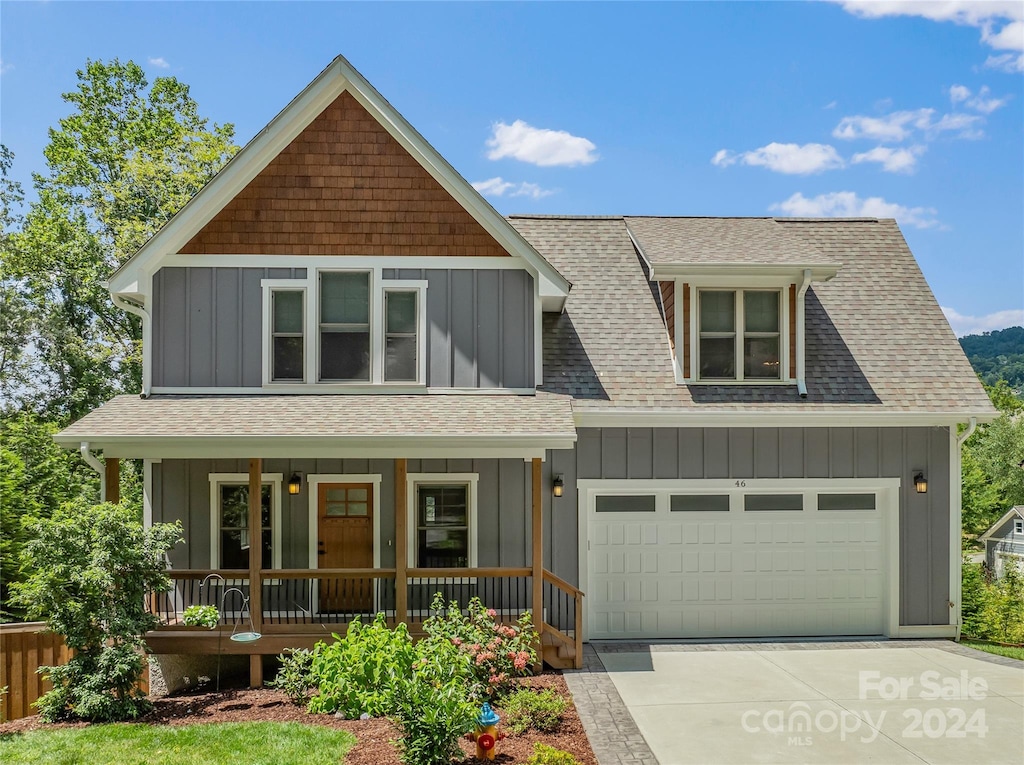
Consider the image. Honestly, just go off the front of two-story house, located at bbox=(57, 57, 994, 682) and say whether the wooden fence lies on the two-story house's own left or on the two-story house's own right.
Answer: on the two-story house's own right

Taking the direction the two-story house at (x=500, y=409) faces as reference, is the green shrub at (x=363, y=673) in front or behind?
in front

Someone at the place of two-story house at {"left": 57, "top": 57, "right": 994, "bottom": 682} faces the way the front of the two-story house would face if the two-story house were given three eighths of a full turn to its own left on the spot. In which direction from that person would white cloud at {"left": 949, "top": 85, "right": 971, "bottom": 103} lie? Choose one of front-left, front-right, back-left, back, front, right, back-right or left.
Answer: front

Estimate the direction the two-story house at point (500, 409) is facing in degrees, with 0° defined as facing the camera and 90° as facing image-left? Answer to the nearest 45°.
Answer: approximately 0°

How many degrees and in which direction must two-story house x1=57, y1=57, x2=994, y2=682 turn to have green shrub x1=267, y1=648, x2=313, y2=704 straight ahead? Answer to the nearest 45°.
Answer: approximately 45° to its right

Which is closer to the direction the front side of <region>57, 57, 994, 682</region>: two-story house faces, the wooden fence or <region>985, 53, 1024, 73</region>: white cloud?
the wooden fence

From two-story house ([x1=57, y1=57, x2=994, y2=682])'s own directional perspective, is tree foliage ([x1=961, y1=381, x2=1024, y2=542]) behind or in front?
behind

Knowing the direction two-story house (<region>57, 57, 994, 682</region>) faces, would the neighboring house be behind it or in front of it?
behind

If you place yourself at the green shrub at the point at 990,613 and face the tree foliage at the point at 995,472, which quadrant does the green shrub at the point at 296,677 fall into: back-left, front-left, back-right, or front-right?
back-left

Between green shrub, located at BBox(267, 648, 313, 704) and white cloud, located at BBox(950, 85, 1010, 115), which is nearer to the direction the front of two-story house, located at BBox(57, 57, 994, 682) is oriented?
the green shrub

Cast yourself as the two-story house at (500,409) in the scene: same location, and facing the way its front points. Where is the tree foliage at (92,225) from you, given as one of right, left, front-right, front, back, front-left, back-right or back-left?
back-right

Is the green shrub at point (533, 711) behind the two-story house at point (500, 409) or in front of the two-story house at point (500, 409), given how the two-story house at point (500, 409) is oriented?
in front

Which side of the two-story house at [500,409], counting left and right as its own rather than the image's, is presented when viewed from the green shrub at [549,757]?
front

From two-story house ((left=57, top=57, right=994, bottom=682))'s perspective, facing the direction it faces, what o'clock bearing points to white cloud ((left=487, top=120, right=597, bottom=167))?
The white cloud is roughly at 6 o'clock from the two-story house.

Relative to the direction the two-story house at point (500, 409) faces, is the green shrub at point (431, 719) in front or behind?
in front

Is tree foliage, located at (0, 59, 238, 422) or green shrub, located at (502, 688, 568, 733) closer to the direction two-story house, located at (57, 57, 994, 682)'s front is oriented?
the green shrub
